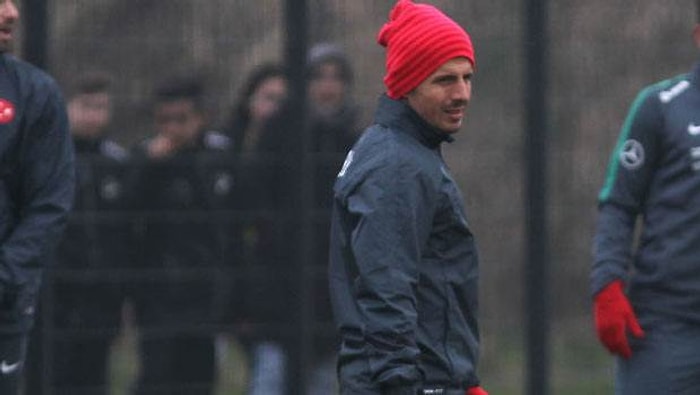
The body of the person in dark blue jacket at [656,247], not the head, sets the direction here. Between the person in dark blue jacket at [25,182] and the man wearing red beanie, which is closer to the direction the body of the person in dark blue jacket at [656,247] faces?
the man wearing red beanie

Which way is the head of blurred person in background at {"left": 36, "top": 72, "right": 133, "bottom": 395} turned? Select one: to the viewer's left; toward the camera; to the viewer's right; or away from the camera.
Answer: toward the camera

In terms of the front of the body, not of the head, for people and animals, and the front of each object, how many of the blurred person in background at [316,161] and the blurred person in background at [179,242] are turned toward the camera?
2

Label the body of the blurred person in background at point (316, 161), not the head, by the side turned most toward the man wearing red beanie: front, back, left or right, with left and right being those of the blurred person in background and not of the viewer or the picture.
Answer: front

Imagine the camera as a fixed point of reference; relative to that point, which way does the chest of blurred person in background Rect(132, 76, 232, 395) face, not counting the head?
toward the camera

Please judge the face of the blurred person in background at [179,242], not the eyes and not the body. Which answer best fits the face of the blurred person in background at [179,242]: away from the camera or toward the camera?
toward the camera

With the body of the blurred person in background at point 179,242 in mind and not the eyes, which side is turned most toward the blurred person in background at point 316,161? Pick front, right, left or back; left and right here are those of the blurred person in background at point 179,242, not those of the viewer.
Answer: left

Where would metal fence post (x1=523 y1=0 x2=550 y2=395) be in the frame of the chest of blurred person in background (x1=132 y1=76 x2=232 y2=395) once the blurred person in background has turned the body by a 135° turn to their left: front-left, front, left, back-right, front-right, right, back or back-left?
front-right

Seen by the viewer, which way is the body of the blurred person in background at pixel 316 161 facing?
toward the camera
